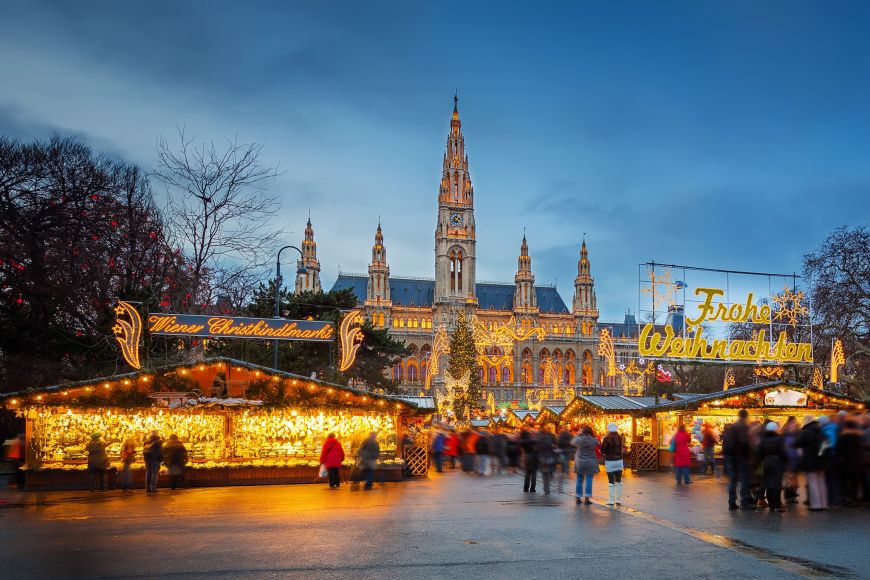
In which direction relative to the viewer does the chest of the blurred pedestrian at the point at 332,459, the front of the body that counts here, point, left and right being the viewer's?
facing away from the viewer

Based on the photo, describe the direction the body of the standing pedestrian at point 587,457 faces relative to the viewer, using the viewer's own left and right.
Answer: facing away from the viewer

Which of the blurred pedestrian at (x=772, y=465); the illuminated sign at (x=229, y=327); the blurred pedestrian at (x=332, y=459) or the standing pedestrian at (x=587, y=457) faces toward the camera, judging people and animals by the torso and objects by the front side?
the illuminated sign

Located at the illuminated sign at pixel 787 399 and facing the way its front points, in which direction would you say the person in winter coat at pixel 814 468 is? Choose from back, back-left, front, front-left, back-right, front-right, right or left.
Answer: front

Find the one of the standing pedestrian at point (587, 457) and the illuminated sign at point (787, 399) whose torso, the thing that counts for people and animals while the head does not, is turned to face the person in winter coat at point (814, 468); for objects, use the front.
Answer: the illuminated sign

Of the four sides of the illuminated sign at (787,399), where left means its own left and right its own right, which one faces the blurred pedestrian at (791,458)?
front

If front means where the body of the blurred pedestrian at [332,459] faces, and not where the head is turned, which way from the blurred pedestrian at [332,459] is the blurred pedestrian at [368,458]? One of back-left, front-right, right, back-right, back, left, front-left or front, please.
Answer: back-right

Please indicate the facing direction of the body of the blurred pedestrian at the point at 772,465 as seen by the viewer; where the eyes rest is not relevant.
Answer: away from the camera

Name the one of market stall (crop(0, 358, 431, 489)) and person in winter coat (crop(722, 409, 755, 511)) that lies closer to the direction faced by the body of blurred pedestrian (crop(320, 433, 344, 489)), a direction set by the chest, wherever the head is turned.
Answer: the market stall

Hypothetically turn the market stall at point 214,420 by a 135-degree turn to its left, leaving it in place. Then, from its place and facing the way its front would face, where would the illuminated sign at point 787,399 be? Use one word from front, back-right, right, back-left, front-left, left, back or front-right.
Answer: front-right

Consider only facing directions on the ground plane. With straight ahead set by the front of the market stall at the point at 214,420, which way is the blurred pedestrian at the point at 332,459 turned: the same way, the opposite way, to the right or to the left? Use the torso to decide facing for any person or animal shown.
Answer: the opposite way

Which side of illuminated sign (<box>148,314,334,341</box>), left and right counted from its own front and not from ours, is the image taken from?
front

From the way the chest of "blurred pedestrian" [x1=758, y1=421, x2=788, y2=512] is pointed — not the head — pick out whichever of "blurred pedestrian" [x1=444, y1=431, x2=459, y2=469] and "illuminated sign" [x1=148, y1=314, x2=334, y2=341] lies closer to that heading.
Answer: the blurred pedestrian

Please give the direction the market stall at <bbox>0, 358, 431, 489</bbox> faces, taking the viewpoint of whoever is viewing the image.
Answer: facing the viewer
